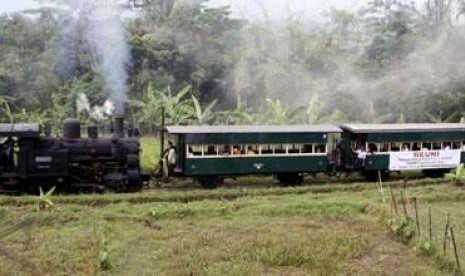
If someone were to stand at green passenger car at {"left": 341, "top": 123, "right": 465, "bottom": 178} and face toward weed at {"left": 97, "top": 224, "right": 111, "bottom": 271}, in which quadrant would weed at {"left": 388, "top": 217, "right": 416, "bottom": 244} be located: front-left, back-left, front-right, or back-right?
front-left

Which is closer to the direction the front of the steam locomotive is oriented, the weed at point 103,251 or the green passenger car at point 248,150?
the green passenger car

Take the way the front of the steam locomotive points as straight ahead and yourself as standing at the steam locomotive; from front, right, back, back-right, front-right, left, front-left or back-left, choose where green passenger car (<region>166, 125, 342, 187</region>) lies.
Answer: front

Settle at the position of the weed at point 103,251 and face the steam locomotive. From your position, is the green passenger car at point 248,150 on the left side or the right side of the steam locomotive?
right

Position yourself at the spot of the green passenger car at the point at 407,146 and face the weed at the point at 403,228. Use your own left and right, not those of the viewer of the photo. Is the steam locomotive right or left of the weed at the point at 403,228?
right

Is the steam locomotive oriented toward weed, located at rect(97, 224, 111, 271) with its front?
no

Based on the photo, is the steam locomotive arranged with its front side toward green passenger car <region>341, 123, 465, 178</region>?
yes

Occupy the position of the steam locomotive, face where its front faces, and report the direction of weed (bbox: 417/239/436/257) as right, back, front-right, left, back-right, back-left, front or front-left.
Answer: front-right

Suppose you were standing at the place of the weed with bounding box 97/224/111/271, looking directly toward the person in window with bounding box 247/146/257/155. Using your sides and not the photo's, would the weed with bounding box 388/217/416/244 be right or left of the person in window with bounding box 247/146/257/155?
right

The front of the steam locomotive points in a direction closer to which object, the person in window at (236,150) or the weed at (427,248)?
the person in window

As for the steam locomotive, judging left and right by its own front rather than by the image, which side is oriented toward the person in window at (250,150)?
front

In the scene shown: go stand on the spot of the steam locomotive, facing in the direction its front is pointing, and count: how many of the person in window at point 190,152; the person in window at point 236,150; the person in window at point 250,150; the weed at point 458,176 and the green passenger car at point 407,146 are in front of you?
5

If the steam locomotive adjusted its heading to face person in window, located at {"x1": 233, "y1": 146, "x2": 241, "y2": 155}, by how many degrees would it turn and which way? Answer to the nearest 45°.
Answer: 0° — it already faces them

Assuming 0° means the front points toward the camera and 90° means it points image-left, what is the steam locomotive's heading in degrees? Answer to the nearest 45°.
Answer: approximately 270°
